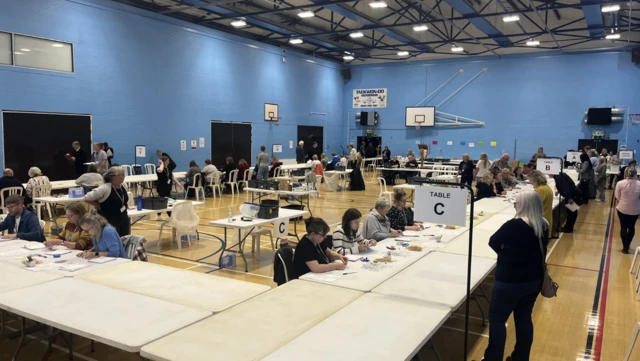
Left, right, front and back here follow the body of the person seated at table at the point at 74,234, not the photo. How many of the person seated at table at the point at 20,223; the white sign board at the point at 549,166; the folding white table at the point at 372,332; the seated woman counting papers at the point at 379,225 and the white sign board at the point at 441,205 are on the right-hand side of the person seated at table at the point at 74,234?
1

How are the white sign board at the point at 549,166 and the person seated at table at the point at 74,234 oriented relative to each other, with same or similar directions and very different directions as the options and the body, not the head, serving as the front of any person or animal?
same or similar directions

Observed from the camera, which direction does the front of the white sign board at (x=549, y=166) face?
facing the viewer

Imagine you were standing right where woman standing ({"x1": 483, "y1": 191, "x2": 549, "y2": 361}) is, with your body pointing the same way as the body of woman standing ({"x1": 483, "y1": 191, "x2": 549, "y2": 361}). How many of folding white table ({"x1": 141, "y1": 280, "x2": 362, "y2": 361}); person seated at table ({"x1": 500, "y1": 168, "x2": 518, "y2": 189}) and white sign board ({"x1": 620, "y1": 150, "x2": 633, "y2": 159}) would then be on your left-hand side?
1

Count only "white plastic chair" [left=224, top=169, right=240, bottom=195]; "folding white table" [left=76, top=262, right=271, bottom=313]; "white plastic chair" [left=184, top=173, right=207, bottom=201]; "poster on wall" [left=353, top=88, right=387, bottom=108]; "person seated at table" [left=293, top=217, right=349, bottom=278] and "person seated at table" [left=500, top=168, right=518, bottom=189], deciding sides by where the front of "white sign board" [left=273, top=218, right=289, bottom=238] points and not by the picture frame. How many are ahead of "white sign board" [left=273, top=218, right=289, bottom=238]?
2

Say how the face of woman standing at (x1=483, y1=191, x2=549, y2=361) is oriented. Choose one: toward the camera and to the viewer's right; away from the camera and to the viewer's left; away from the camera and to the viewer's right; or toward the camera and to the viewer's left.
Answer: away from the camera and to the viewer's left

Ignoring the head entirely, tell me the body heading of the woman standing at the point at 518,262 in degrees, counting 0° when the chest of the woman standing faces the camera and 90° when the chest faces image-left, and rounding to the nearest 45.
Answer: approximately 135°

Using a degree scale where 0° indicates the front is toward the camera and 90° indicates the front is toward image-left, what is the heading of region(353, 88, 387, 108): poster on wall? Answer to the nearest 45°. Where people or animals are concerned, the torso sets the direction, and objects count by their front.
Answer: approximately 0°

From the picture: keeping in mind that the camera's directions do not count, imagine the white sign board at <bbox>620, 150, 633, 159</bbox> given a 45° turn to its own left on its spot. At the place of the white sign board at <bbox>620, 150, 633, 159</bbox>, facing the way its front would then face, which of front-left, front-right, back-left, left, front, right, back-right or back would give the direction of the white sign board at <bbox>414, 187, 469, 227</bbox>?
front-right

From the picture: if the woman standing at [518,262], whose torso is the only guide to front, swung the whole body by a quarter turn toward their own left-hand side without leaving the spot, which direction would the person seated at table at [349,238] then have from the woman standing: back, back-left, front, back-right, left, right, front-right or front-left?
right

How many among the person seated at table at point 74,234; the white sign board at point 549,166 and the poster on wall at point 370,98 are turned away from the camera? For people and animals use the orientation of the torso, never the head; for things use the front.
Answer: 0

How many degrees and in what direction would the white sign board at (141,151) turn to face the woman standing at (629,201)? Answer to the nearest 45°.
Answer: approximately 45° to its left

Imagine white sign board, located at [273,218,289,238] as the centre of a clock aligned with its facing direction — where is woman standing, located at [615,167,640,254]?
The woman standing is roughly at 9 o'clock from the white sign board.

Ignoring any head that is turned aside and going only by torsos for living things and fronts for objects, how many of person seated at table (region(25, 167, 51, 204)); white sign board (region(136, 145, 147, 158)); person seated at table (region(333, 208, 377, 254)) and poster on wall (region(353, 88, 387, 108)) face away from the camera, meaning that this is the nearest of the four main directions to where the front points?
1

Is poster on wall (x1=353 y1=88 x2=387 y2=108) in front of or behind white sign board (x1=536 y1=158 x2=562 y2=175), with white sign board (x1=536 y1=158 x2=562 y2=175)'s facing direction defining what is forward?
behind
